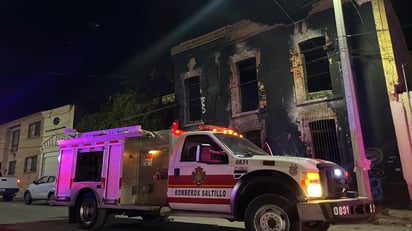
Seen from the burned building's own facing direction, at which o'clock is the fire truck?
The fire truck is roughly at 11 o'clock from the burned building.

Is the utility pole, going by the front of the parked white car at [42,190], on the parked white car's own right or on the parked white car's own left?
on the parked white car's own left

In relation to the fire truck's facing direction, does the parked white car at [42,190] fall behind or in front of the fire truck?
behind

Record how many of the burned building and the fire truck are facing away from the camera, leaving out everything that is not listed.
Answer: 0

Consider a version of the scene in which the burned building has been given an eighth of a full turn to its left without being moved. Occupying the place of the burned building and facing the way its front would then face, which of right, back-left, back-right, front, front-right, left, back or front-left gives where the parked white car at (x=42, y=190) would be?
right

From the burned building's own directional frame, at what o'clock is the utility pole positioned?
The utility pole is roughly at 10 o'clock from the burned building.

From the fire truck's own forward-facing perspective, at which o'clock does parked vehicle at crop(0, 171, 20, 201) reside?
The parked vehicle is roughly at 6 o'clock from the fire truck.

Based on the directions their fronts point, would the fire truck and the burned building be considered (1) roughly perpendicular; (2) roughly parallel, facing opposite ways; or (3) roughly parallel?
roughly perpendicular

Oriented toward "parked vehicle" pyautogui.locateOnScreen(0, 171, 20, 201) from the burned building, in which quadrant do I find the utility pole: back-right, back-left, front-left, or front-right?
back-left

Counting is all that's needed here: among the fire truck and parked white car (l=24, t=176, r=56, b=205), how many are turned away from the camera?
0

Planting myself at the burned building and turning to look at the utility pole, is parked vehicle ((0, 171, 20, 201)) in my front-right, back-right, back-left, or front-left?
back-right
